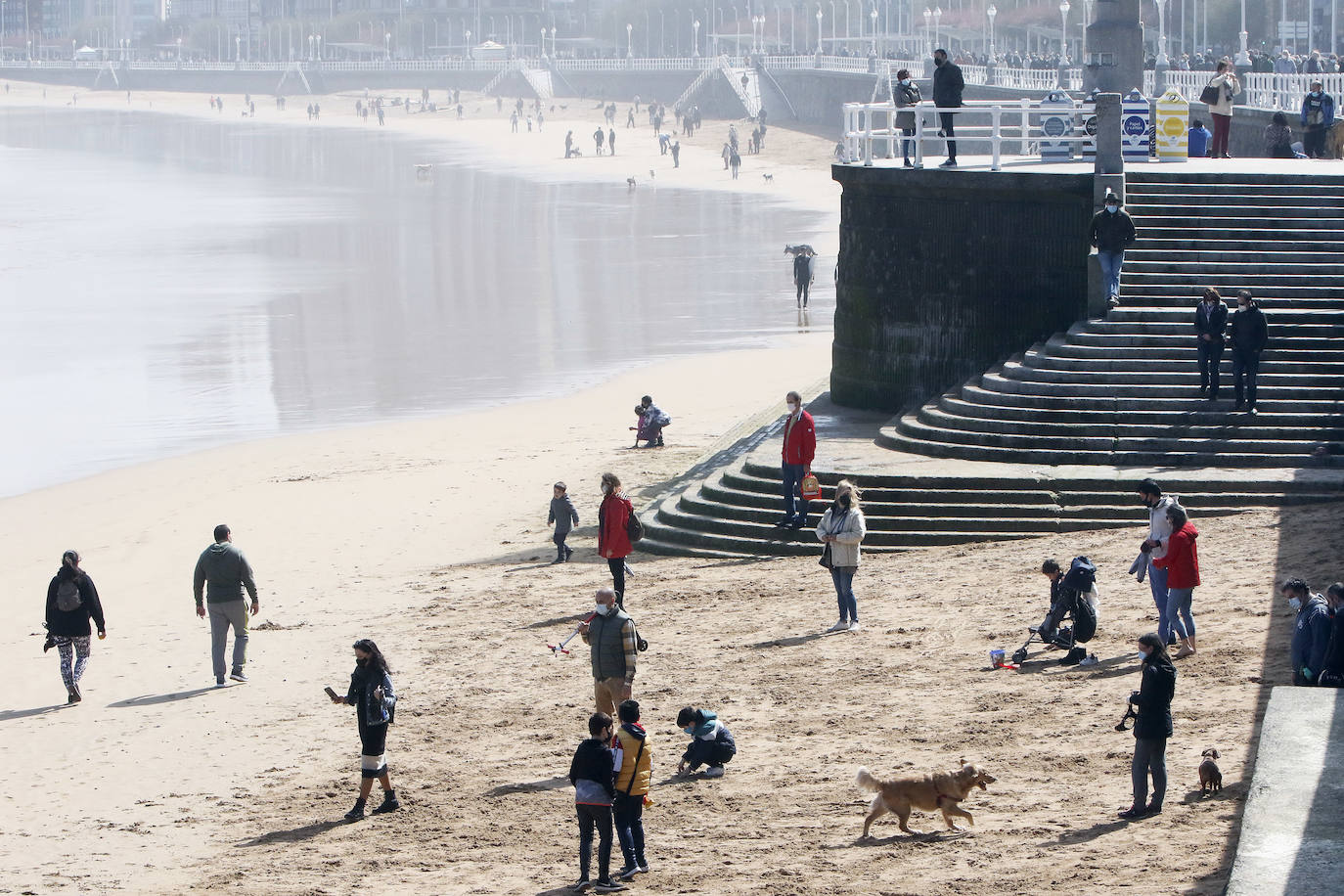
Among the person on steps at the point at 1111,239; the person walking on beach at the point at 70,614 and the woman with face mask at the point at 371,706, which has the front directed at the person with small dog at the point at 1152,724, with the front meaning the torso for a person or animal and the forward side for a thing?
the person on steps

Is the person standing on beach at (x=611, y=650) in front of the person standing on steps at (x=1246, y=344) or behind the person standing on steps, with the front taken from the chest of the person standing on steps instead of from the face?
in front

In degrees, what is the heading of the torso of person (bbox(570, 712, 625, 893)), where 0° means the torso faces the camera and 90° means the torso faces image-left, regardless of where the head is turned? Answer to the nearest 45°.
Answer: approximately 225°

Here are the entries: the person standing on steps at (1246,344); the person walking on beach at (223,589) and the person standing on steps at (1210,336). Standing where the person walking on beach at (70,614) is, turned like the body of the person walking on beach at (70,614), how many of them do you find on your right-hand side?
3

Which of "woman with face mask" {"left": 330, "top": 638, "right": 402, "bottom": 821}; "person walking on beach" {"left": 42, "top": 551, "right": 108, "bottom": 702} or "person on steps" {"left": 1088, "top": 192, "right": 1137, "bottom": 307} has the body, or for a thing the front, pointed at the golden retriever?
the person on steps

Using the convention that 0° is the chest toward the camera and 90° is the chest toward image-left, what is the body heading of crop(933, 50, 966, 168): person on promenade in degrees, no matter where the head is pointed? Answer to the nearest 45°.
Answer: approximately 45°

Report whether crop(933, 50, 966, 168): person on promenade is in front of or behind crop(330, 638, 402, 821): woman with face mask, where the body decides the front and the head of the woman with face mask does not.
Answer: behind

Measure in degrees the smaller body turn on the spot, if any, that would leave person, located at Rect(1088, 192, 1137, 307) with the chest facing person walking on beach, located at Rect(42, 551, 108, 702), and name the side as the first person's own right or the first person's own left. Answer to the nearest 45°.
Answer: approximately 45° to the first person's own right

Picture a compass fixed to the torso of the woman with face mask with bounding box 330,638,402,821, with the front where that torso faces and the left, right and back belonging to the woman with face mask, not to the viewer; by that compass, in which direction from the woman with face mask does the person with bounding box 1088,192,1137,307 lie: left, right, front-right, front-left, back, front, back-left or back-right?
back

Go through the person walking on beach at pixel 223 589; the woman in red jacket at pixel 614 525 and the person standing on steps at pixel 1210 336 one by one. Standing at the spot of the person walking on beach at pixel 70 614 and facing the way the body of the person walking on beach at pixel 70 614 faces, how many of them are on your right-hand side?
3

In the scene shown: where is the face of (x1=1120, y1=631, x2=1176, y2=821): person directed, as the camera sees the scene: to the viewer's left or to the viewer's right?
to the viewer's left
